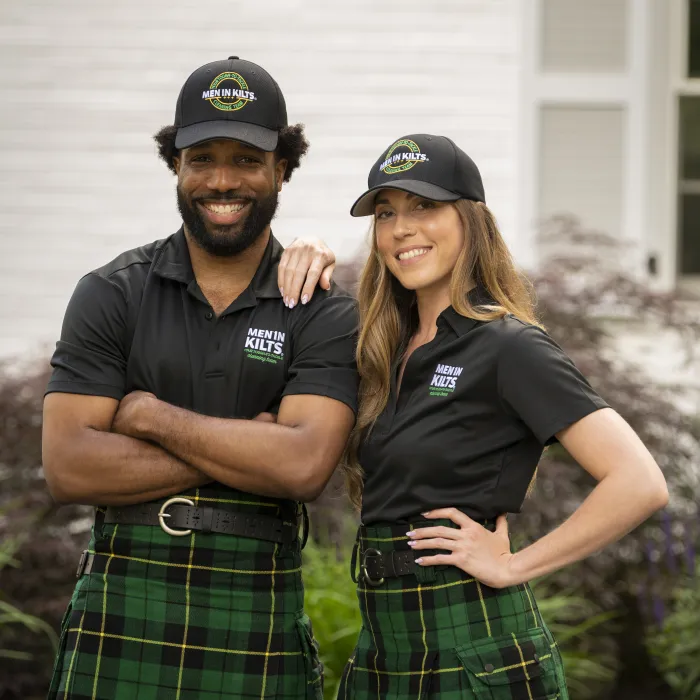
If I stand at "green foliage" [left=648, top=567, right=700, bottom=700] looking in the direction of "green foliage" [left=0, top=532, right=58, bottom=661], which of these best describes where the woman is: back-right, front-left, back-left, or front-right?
front-left

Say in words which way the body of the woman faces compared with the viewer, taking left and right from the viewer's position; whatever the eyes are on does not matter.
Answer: facing the viewer and to the left of the viewer

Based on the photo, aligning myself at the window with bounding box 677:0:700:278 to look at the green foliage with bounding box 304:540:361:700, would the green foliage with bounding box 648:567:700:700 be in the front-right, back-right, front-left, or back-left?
front-left

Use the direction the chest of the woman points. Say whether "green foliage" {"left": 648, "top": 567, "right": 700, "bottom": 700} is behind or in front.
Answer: behind

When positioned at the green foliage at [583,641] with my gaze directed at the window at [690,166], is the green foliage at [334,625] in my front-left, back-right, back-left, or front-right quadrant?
back-left

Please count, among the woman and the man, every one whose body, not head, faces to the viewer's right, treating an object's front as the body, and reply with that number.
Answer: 0

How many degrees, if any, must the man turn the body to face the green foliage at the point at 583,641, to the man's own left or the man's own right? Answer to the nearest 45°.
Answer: approximately 135° to the man's own left

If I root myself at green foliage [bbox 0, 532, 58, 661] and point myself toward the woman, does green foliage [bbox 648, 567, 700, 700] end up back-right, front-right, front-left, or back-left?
front-left

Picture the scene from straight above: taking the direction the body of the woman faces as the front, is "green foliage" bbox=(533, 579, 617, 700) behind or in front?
behind

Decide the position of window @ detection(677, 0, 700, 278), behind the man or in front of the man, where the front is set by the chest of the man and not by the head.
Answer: behind

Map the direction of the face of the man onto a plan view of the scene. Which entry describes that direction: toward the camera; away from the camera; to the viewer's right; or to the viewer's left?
toward the camera

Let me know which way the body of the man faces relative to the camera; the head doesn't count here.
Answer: toward the camera

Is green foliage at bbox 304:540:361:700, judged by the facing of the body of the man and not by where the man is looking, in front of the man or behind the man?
behind
